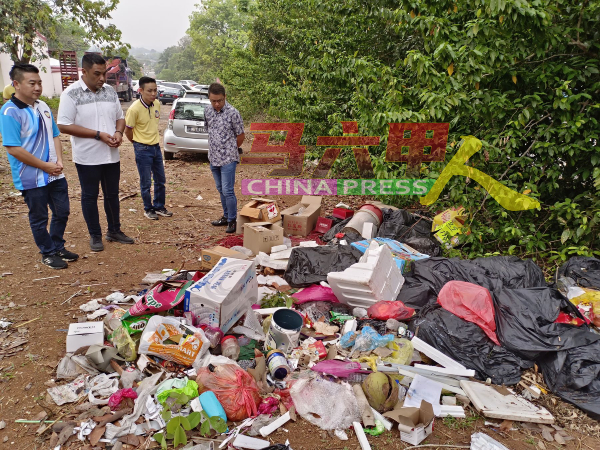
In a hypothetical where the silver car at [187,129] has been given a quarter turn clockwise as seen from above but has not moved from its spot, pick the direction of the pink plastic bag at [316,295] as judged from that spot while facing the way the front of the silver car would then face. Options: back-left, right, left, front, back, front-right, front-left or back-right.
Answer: right

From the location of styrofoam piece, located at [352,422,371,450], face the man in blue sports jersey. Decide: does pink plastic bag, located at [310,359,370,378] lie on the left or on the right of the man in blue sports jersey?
right

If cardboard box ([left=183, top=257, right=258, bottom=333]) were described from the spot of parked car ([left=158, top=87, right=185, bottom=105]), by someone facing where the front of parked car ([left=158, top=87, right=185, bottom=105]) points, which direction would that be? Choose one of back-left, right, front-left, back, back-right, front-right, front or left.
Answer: back-right

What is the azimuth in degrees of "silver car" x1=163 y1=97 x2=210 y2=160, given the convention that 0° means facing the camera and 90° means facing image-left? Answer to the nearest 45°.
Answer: approximately 180°

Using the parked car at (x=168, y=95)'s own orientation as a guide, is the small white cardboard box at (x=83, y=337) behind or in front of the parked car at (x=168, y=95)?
behind
